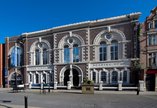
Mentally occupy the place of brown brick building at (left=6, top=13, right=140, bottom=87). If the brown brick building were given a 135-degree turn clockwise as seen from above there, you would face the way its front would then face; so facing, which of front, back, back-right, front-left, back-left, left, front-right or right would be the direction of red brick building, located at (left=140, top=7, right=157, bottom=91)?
back-right

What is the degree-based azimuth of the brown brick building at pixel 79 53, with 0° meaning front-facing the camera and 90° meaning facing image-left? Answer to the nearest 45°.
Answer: approximately 45°
